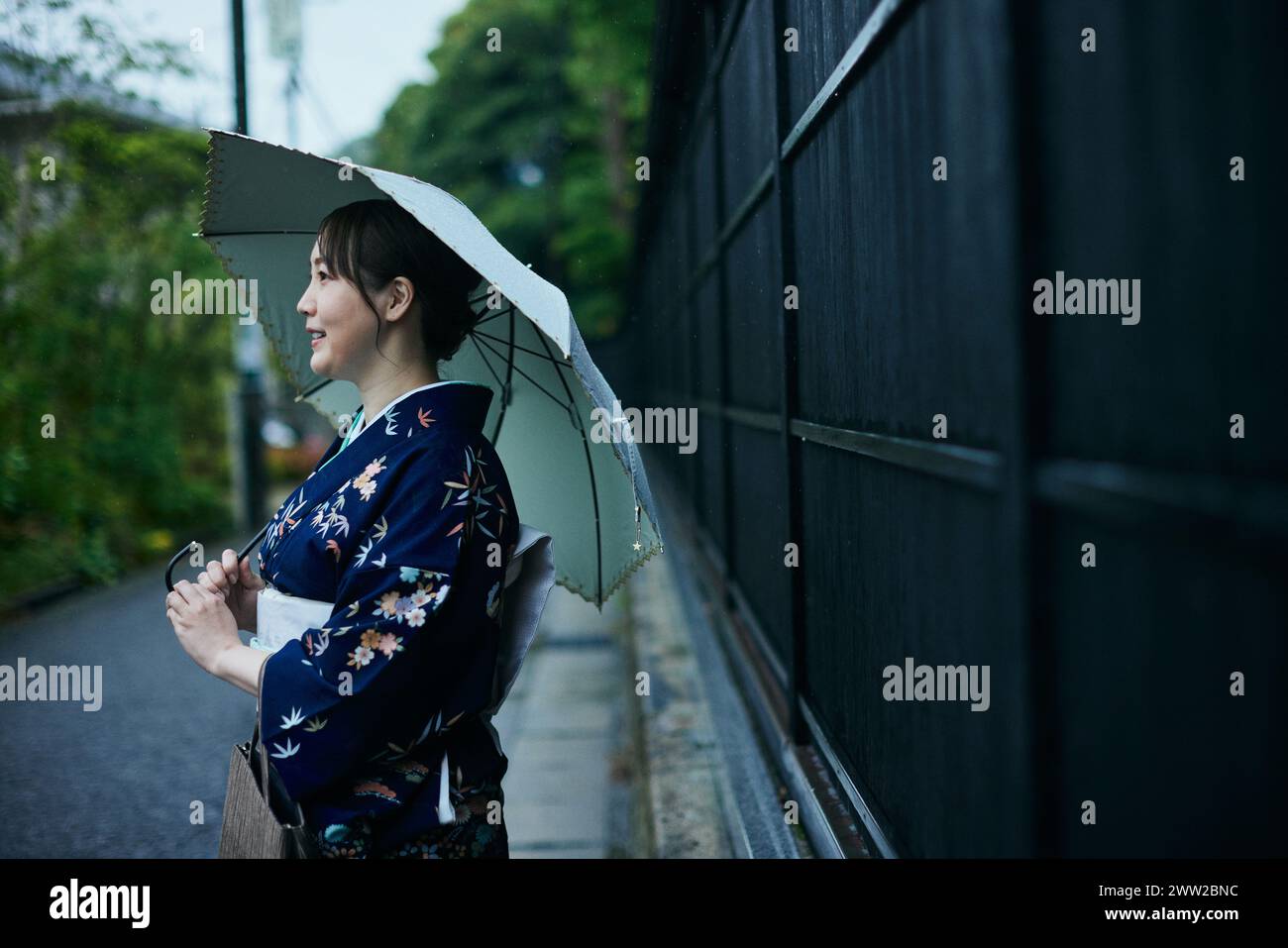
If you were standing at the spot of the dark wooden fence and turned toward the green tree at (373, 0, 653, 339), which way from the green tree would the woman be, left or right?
left

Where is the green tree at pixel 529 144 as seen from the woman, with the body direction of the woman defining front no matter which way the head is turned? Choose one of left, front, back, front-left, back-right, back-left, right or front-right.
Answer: right

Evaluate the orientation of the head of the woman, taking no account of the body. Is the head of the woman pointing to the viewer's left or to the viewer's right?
to the viewer's left

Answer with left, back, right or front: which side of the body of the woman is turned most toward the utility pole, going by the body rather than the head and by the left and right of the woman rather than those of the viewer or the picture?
right

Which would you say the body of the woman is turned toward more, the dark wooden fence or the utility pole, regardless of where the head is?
the utility pole

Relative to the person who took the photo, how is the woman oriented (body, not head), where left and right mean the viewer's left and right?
facing to the left of the viewer
